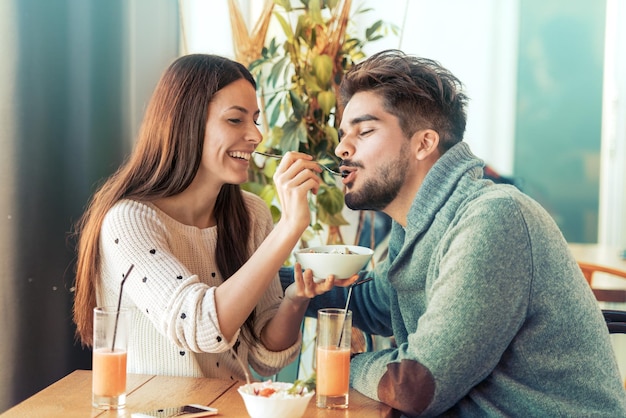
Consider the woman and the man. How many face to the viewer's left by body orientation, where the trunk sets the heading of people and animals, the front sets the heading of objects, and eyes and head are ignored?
1

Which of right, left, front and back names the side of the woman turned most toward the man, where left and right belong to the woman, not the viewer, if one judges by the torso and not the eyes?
front

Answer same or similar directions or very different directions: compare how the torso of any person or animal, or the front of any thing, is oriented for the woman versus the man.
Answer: very different directions

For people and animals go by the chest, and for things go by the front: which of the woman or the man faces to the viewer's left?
the man

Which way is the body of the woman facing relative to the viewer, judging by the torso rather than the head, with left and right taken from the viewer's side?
facing the viewer and to the right of the viewer

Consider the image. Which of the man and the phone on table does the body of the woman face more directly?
the man

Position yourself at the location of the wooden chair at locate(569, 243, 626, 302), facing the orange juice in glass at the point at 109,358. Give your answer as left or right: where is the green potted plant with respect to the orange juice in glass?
right

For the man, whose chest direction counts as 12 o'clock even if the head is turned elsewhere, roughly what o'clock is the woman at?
The woman is roughly at 1 o'clock from the man.

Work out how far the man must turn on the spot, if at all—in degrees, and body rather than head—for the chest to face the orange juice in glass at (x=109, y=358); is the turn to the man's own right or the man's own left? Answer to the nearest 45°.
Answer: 0° — they already face it

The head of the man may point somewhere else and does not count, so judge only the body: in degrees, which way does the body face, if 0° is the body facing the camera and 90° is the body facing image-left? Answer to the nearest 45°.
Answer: approximately 90°
